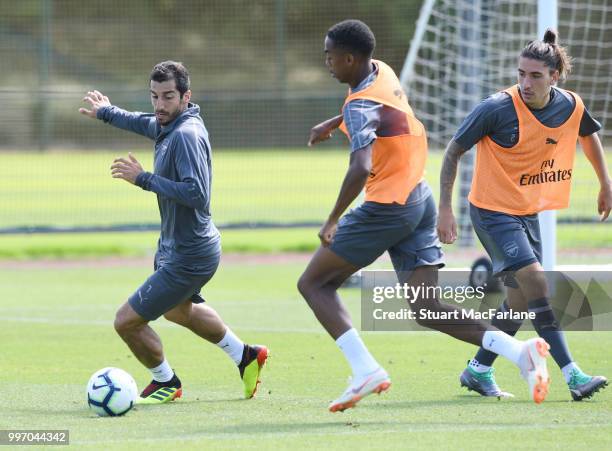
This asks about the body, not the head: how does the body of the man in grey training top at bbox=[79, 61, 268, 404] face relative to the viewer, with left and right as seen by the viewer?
facing to the left of the viewer

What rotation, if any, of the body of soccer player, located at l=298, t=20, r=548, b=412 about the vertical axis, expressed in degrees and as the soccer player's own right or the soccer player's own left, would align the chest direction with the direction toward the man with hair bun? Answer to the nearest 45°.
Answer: approximately 135° to the soccer player's own right

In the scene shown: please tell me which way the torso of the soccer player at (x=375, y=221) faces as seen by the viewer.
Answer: to the viewer's left

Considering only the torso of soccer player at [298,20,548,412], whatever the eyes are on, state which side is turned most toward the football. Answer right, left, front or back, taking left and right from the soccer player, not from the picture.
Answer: front

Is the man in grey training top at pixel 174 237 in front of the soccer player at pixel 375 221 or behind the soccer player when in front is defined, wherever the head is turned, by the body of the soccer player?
in front

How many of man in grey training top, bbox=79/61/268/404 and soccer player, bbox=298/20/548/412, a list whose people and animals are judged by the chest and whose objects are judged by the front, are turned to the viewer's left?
2

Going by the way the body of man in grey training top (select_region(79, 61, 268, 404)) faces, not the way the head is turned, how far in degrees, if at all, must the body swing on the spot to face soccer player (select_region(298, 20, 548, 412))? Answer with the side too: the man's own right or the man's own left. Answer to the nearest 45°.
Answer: approximately 135° to the man's own left
